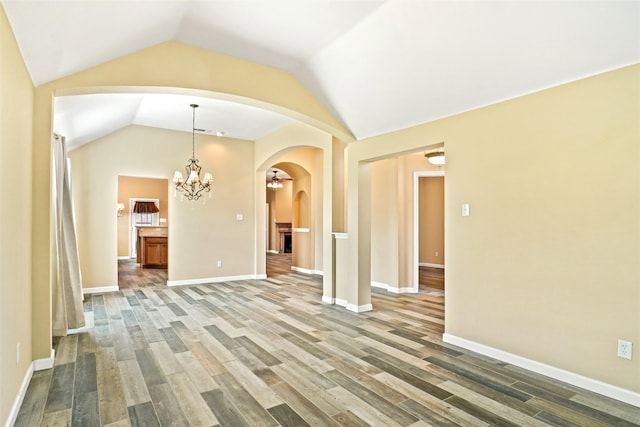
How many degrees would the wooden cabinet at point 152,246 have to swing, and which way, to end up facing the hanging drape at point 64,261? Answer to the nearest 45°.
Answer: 0° — it already faces it

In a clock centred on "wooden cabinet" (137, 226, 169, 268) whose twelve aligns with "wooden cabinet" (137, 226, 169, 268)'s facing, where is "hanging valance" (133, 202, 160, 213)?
The hanging valance is roughly at 6 o'clock from the wooden cabinet.

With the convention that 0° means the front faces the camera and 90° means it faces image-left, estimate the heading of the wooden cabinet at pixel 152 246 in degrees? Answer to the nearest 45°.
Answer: approximately 0°

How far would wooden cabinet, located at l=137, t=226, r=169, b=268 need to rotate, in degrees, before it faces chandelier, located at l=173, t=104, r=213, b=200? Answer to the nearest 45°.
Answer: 0° — it already faces it

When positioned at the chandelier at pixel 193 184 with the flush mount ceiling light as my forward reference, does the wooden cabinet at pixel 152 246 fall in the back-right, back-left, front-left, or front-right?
back-left

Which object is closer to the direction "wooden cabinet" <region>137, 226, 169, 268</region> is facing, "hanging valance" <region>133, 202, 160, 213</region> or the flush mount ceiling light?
the flush mount ceiling light

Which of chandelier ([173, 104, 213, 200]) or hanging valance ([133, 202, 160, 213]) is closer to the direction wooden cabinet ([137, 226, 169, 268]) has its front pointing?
the chandelier

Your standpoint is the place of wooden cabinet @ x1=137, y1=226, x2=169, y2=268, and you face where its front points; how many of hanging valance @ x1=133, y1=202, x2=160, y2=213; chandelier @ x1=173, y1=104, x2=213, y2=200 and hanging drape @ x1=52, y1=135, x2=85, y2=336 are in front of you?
2

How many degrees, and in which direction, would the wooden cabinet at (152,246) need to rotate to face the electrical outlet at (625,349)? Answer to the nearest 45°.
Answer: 0° — it already faces it

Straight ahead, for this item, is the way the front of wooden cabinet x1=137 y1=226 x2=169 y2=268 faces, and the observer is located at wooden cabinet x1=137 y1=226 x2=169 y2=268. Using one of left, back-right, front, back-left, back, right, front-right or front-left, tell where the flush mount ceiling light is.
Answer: front-left
